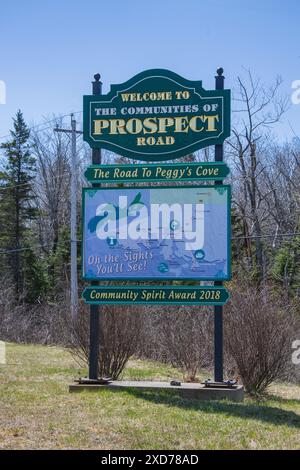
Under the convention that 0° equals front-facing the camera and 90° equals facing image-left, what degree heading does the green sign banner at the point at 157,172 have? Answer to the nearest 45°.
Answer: approximately 0°

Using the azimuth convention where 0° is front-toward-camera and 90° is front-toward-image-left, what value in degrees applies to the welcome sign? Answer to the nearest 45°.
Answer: approximately 0°

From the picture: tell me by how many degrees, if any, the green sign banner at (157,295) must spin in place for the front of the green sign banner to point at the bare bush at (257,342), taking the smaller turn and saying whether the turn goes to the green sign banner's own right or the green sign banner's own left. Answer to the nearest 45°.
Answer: approximately 135° to the green sign banner's own left

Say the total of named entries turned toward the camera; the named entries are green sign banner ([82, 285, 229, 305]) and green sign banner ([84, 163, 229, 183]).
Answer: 2

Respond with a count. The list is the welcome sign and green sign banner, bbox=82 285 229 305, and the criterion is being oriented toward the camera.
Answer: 2
